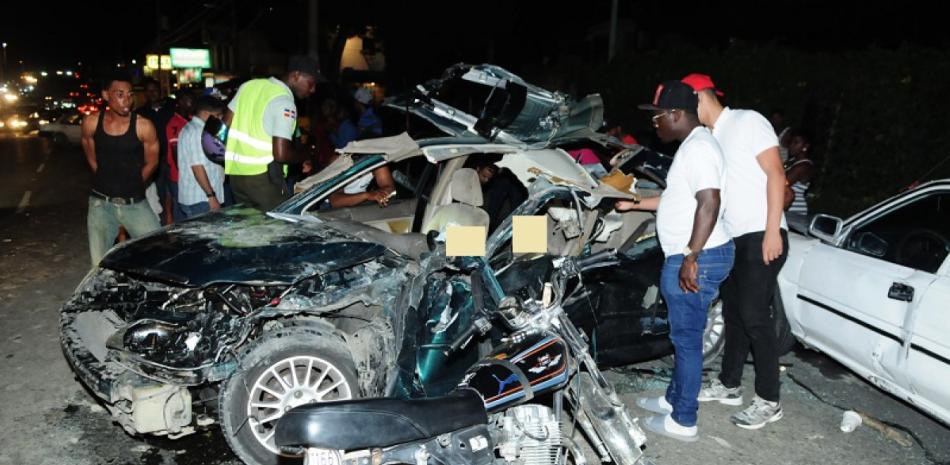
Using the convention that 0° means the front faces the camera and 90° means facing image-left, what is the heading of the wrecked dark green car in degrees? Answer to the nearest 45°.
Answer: approximately 45°

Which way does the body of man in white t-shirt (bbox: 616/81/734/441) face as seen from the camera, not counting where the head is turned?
to the viewer's left

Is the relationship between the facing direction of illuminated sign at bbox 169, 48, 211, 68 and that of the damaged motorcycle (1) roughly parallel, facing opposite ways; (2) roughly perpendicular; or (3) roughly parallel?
roughly perpendicular

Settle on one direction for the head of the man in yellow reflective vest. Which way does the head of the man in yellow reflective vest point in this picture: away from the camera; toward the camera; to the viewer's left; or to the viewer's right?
to the viewer's right

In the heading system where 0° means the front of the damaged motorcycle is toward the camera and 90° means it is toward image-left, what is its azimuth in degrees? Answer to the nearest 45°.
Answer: approximately 270°

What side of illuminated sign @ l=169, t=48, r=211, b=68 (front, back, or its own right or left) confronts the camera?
front

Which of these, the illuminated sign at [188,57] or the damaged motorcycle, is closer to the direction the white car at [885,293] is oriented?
the illuminated sign

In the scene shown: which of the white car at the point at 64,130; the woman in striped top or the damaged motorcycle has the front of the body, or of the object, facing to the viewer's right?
the damaged motorcycle

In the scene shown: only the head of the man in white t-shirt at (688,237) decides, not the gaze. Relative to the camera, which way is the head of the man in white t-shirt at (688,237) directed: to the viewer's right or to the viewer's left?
to the viewer's left

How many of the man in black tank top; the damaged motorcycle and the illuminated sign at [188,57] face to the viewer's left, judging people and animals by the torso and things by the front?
0

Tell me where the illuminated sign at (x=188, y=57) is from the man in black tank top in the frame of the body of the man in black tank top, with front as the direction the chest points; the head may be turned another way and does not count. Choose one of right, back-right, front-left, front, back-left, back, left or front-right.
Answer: back

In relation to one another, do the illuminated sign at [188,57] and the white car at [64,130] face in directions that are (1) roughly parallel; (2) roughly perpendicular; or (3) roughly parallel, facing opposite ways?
roughly perpendicular

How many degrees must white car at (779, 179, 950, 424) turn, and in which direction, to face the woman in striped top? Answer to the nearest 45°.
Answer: approximately 45° to its right

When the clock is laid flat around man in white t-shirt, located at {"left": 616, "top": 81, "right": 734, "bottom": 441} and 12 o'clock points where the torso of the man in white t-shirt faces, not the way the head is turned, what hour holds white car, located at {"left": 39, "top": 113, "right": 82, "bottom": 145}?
The white car is roughly at 1 o'clock from the man in white t-shirt.
